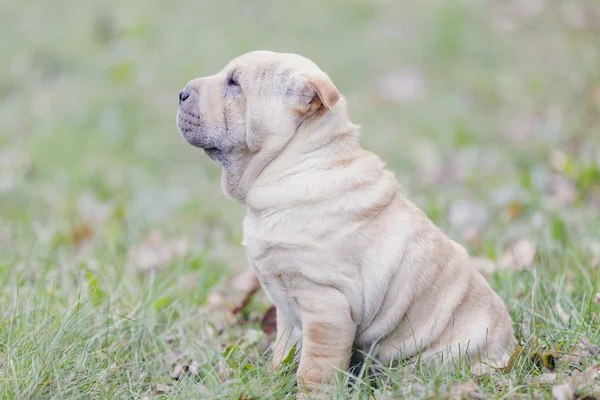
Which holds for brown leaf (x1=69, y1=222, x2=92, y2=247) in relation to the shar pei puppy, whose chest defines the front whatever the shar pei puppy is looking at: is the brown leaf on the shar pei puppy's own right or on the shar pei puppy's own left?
on the shar pei puppy's own right

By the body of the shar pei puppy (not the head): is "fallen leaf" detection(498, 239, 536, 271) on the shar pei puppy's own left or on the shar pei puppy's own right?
on the shar pei puppy's own right

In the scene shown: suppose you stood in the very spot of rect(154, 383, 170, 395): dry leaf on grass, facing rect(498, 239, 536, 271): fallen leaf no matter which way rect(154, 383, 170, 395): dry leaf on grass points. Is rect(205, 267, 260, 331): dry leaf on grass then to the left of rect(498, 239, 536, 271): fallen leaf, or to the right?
left

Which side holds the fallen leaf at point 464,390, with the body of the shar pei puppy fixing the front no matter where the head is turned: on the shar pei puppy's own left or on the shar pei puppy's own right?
on the shar pei puppy's own left

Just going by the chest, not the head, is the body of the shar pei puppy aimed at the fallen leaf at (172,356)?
yes

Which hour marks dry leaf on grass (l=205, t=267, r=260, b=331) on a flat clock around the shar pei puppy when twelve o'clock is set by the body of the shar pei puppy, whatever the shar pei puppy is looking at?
The dry leaf on grass is roughly at 2 o'clock from the shar pei puppy.

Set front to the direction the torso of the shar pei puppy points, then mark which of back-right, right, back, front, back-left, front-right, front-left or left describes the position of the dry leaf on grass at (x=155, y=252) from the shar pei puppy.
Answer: front-right

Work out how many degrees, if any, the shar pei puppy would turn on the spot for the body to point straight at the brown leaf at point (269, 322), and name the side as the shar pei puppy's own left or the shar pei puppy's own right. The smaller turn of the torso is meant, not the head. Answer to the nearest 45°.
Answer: approximately 45° to the shar pei puppy's own right

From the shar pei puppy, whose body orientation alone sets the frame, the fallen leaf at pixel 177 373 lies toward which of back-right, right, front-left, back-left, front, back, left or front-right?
front

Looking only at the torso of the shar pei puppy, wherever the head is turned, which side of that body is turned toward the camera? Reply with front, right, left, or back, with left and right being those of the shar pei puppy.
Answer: left

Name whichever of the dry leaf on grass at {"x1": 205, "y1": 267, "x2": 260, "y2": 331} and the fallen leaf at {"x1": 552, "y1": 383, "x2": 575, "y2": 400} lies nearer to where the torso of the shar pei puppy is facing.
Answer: the dry leaf on grass

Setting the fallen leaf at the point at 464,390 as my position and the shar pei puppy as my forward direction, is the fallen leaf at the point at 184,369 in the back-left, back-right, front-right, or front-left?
front-left

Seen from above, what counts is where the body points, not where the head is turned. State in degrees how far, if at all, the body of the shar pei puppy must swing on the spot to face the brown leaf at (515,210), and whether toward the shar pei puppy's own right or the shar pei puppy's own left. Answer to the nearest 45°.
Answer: approximately 135° to the shar pei puppy's own right

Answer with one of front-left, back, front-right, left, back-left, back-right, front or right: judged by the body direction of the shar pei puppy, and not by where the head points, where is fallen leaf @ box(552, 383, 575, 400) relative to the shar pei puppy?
back-left
